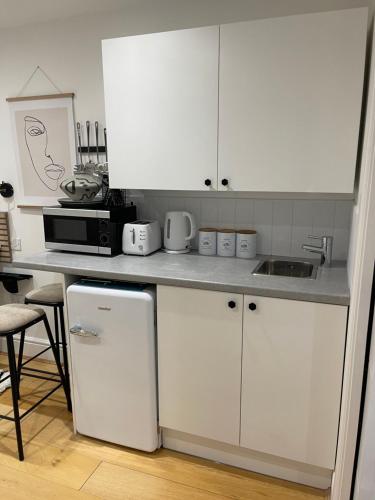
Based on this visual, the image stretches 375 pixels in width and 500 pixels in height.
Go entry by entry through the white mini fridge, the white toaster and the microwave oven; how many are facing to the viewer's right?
0

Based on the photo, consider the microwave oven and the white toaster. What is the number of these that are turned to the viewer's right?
0

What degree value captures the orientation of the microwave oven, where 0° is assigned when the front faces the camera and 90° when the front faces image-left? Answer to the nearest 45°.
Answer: approximately 45°

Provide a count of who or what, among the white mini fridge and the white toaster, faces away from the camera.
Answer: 0

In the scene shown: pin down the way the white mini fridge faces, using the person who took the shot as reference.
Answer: facing the viewer and to the left of the viewer

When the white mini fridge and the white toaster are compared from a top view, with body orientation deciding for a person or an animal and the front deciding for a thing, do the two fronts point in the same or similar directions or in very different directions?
same or similar directions

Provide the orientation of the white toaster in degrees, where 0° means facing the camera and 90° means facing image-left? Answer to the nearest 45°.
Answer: approximately 45°

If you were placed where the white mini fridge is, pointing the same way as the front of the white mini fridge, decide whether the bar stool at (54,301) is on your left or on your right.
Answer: on your right

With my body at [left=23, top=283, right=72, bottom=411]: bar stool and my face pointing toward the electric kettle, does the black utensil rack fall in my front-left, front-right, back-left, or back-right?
front-left

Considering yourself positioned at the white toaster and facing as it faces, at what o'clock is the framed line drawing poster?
The framed line drawing poster is roughly at 3 o'clock from the white toaster.

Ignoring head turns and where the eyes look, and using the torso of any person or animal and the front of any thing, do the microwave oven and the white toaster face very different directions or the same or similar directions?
same or similar directions
